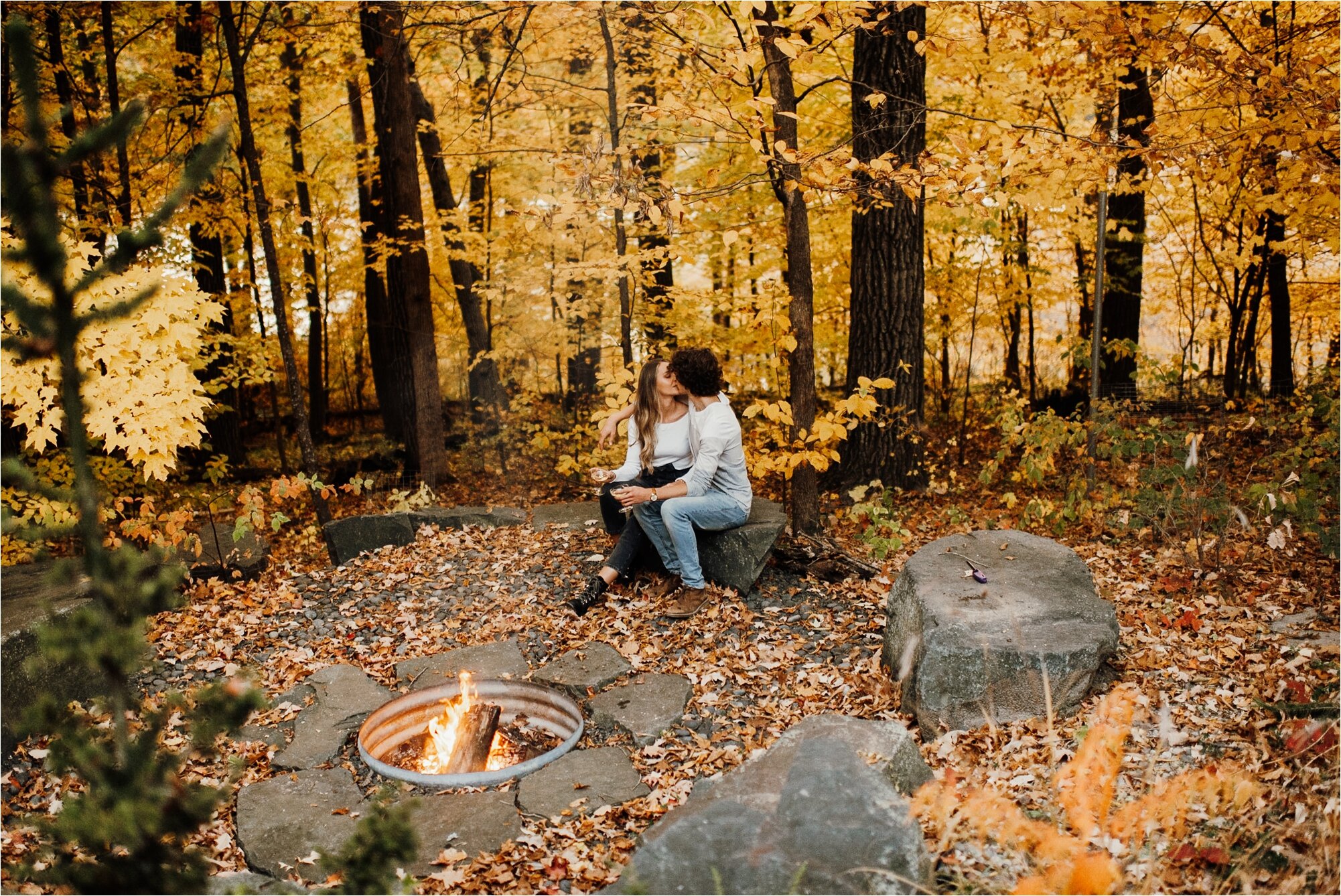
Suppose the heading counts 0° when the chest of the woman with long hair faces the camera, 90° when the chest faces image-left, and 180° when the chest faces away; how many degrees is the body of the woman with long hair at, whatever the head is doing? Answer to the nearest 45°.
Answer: approximately 45°

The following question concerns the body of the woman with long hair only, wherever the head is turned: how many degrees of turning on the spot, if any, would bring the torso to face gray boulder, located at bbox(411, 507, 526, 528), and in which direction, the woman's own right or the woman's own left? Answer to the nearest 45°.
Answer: approximately 90° to the woman's own right

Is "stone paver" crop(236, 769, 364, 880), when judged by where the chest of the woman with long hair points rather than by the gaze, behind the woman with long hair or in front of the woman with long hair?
in front

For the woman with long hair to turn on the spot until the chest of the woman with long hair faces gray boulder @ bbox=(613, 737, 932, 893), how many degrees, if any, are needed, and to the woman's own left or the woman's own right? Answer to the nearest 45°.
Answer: approximately 45° to the woman's own left

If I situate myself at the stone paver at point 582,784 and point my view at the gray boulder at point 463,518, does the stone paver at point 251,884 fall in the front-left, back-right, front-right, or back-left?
back-left

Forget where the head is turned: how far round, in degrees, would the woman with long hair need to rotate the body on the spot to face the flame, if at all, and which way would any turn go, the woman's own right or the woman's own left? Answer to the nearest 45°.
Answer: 0° — they already face it

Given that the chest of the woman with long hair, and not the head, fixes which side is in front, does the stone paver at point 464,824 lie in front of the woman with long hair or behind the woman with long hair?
in front

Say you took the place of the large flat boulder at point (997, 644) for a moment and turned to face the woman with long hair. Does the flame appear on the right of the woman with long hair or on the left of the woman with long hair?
left

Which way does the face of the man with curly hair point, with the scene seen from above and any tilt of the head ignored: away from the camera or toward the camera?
away from the camera

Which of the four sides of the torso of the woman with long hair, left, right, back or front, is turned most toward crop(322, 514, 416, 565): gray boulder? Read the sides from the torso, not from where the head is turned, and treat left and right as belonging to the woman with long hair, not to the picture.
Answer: right
